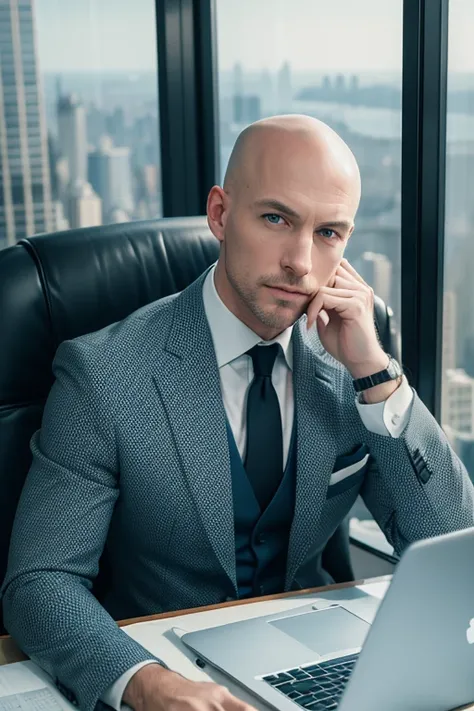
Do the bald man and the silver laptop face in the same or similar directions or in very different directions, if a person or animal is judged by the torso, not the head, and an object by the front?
very different directions

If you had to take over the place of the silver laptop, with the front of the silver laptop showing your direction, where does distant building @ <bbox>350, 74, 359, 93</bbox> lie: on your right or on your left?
on your right

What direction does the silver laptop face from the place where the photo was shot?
facing away from the viewer and to the left of the viewer

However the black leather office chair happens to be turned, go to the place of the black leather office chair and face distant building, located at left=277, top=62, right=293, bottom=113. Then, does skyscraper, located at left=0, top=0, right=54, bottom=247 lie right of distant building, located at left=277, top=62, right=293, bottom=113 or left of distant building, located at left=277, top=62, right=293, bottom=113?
left

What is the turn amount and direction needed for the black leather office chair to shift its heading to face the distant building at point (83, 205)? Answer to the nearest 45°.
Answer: approximately 135° to its left

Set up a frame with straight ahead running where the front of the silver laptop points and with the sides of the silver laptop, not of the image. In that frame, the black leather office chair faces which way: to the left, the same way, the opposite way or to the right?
the opposite way

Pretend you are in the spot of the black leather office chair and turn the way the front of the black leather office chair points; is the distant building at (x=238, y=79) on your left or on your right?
on your left

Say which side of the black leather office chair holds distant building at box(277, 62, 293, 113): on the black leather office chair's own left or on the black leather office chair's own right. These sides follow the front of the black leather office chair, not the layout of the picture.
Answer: on the black leather office chair's own left
